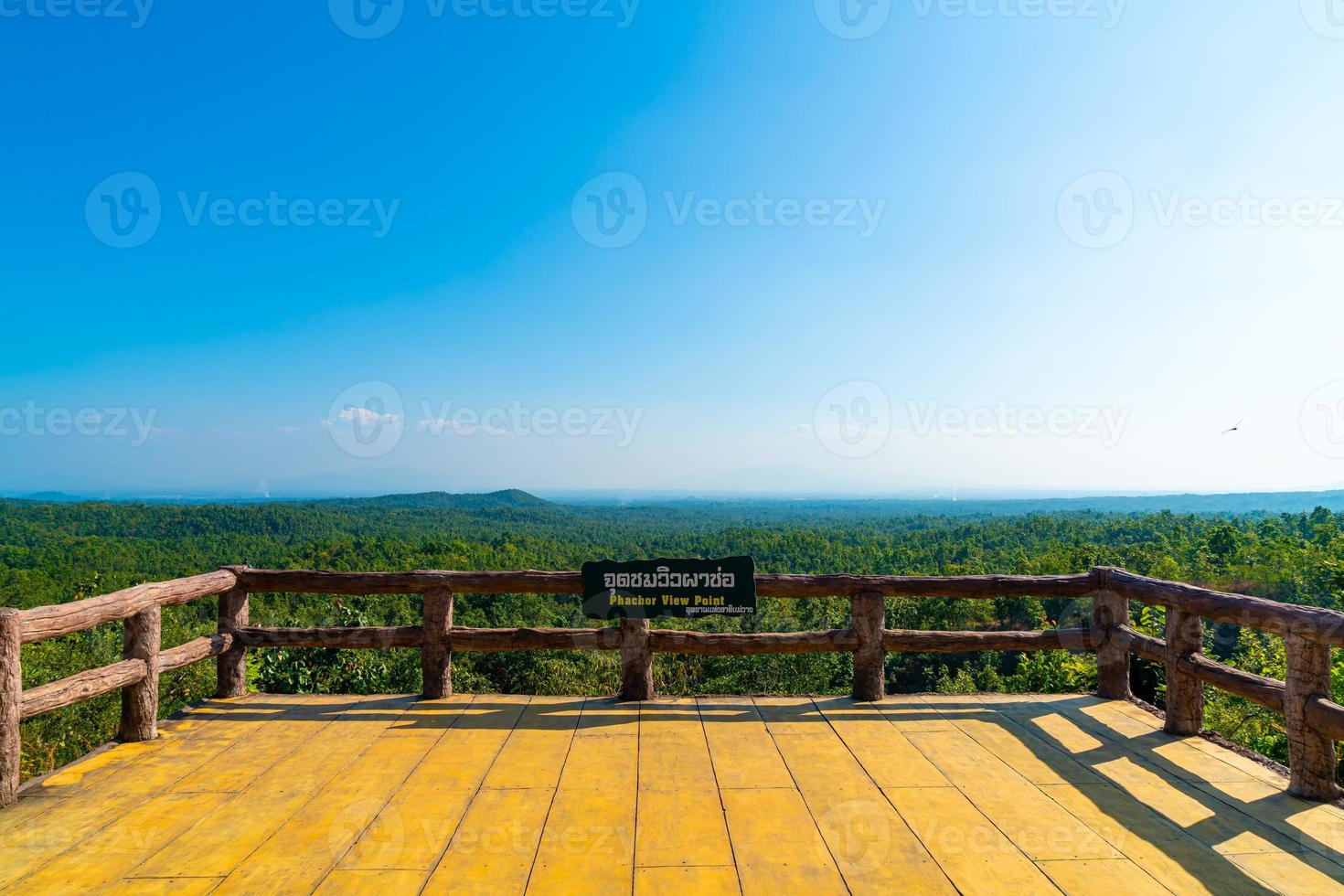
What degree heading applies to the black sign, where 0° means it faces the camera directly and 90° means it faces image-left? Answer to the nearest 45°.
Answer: approximately 0°
